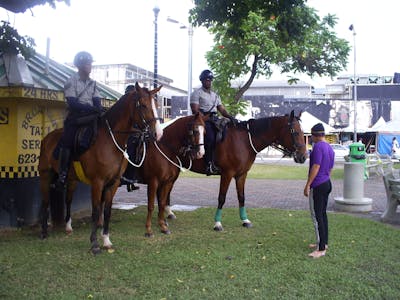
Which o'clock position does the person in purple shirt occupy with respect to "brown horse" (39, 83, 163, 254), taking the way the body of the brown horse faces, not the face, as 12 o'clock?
The person in purple shirt is roughly at 11 o'clock from the brown horse.

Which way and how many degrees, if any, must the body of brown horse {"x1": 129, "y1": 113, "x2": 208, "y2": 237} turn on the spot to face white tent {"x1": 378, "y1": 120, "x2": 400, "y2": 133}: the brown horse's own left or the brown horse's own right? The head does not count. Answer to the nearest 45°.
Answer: approximately 90° to the brown horse's own left

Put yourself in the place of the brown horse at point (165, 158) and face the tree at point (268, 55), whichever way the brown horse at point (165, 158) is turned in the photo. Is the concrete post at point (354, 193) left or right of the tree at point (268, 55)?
right

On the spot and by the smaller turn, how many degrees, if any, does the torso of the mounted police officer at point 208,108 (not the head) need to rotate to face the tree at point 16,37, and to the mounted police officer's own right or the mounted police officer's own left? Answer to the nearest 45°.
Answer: approximately 90° to the mounted police officer's own right

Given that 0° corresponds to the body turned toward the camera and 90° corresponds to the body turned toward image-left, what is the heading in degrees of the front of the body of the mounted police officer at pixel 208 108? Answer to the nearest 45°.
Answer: approximately 315°

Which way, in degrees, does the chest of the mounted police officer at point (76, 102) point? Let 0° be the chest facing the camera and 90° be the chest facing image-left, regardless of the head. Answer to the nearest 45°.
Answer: approximately 315°
